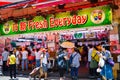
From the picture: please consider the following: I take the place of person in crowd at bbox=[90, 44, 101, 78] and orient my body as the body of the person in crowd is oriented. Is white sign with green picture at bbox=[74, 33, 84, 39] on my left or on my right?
on my left

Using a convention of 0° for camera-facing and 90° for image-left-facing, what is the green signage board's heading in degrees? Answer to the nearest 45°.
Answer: approximately 45°

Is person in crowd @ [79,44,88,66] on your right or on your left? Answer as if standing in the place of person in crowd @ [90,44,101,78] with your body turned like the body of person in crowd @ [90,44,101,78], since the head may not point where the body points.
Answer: on your left
